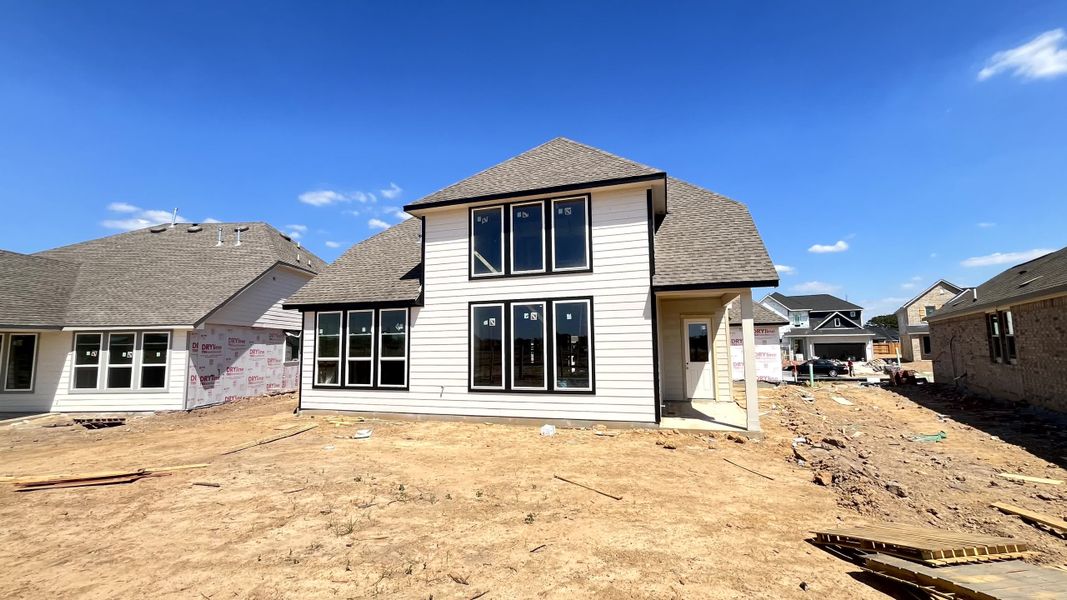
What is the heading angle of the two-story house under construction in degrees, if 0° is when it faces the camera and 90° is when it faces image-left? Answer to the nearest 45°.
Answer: approximately 180°

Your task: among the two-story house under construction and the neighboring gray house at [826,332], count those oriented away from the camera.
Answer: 1

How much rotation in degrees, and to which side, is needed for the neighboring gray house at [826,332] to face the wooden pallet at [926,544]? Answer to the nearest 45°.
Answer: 0° — it already faces it

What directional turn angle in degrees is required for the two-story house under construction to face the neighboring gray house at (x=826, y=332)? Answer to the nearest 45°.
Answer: approximately 45° to its right

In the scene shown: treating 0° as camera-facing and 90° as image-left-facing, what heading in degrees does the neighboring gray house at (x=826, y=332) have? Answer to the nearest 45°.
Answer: approximately 0°

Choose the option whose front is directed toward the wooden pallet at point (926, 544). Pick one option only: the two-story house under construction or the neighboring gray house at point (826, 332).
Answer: the neighboring gray house

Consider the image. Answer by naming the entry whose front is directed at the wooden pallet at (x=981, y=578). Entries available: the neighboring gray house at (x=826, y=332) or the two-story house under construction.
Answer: the neighboring gray house

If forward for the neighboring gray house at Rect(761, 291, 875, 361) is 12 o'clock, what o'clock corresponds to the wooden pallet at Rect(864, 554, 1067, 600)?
The wooden pallet is roughly at 12 o'clock from the neighboring gray house.

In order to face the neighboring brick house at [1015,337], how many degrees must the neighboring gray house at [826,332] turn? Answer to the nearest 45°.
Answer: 0° — it already faces it

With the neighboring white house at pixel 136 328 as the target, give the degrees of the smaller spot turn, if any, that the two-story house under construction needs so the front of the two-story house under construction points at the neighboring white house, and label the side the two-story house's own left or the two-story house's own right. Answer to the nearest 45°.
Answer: approximately 90° to the two-story house's own left

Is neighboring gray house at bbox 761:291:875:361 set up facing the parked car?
yes
